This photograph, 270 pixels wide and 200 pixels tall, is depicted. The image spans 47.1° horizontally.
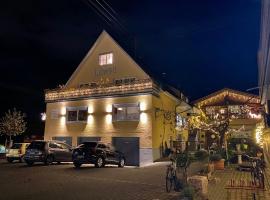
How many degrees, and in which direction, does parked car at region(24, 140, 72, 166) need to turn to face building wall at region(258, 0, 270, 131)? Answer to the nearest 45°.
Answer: approximately 90° to its right

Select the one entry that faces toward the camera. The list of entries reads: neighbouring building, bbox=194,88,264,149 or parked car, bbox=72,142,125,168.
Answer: the neighbouring building

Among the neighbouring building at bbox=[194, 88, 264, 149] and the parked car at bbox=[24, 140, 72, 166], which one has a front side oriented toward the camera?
the neighbouring building

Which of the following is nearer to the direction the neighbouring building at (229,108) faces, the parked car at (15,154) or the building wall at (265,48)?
the building wall

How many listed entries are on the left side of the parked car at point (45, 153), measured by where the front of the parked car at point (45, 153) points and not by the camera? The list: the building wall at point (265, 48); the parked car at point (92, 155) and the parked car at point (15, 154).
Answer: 1

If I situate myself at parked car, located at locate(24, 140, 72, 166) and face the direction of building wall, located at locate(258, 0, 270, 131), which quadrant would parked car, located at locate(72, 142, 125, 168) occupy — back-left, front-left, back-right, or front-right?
front-left

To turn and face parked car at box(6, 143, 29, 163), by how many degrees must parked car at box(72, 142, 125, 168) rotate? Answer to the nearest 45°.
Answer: approximately 90° to its left

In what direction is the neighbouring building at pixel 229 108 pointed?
toward the camera

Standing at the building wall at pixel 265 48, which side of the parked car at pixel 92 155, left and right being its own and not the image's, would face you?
right

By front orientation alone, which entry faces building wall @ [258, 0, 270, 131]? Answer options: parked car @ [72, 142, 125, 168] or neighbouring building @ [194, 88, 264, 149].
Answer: neighbouring building @ [194, 88, 264, 149]
